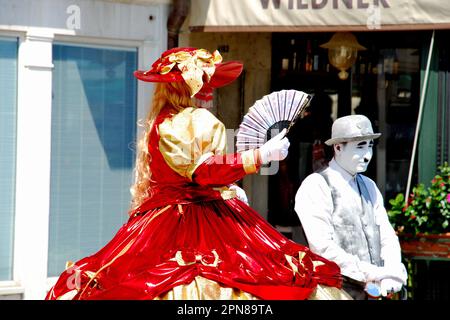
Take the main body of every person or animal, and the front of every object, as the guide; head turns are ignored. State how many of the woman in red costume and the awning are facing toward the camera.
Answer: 1

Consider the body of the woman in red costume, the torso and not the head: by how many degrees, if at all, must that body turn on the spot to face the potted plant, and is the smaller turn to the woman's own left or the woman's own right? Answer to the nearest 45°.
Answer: approximately 45° to the woman's own left

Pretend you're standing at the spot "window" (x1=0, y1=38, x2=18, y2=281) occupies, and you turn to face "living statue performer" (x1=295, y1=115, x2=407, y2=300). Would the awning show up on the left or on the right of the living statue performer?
left

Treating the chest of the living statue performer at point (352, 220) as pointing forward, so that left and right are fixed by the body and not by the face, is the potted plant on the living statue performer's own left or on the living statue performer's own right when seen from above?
on the living statue performer's own left

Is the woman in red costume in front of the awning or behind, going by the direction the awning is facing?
in front

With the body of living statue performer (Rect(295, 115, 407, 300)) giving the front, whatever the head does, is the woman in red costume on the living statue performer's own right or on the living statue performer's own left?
on the living statue performer's own right

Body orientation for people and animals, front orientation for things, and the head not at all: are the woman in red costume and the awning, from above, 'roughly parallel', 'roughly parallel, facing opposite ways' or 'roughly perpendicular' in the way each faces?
roughly perpendicular

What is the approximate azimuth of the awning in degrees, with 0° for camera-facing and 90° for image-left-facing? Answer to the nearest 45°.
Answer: approximately 0°

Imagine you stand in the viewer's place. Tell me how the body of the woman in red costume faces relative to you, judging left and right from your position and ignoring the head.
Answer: facing to the right of the viewer

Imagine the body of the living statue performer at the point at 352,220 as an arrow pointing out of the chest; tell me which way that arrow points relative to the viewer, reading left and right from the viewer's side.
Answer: facing the viewer and to the right of the viewer
